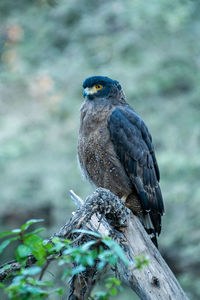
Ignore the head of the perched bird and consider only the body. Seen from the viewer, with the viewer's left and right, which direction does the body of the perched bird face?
facing the viewer and to the left of the viewer
